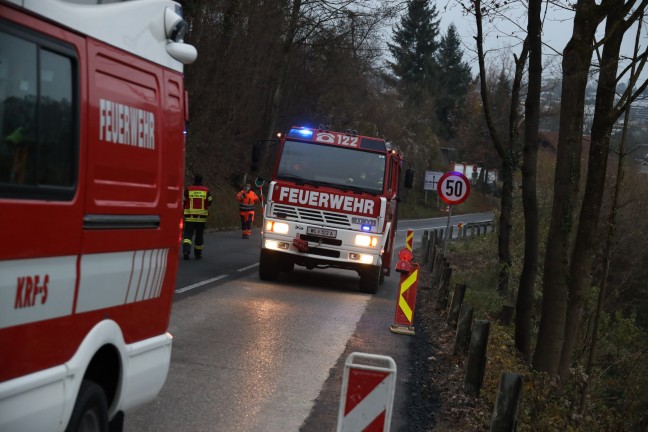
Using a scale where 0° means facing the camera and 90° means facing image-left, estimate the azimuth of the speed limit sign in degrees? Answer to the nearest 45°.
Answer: approximately 0°

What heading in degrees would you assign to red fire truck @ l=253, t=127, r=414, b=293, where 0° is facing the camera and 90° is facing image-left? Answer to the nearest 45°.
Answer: approximately 0°

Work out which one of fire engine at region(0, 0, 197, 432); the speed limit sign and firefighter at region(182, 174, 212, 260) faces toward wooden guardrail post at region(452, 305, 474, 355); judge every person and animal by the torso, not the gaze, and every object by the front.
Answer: the speed limit sign
